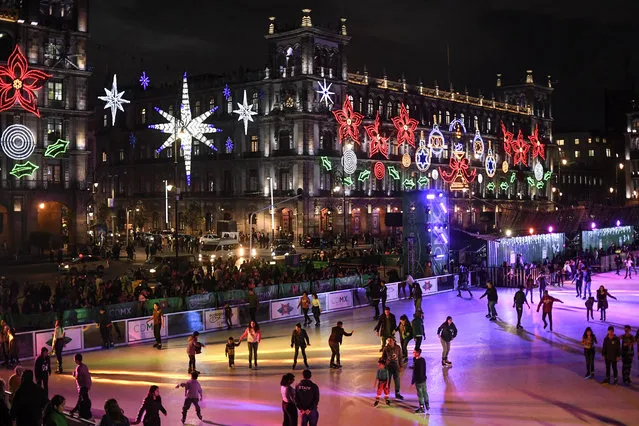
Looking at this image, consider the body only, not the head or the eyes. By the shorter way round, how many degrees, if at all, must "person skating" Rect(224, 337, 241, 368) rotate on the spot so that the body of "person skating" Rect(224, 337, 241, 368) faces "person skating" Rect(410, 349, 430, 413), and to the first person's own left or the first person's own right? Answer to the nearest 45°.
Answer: approximately 45° to the first person's own left

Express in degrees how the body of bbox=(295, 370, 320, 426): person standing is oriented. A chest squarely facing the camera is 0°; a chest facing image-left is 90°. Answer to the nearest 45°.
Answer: approximately 180°

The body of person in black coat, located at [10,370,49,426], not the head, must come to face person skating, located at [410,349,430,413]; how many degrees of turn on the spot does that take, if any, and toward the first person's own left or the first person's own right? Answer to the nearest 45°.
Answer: approximately 90° to the first person's own right

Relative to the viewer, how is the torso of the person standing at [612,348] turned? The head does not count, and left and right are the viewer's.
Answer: facing the viewer

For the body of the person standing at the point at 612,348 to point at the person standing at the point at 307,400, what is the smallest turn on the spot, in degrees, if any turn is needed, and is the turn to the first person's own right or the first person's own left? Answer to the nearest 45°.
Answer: approximately 45° to the first person's own right

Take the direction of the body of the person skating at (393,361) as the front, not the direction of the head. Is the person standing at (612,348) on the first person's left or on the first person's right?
on the first person's left

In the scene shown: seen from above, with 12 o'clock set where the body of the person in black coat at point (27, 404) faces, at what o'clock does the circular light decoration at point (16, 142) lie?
The circular light decoration is roughly at 12 o'clock from the person in black coat.

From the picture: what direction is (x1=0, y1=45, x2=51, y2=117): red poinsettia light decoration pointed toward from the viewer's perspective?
toward the camera

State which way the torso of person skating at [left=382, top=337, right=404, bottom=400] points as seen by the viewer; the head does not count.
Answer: toward the camera

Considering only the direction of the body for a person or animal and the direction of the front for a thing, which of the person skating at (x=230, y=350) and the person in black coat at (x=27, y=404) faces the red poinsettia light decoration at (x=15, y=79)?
the person in black coat
